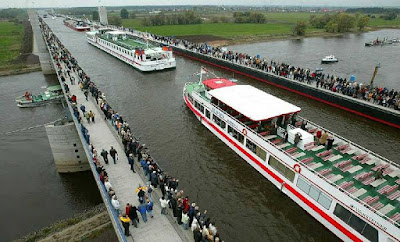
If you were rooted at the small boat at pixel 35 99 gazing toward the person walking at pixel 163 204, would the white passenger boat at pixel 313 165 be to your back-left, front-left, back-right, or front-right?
front-left

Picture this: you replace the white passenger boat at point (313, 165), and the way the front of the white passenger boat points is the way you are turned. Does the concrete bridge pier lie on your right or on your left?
on your left

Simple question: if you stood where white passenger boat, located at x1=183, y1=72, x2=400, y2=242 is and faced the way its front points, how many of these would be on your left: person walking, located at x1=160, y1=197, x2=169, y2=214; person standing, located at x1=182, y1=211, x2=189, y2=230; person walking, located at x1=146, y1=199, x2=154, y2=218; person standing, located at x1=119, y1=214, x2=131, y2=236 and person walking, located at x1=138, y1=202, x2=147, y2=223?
5

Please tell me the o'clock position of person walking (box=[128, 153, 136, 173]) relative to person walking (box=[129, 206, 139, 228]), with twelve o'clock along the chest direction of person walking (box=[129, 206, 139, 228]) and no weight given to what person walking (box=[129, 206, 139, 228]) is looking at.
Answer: person walking (box=[128, 153, 136, 173]) is roughly at 12 o'clock from person walking (box=[129, 206, 139, 228]).

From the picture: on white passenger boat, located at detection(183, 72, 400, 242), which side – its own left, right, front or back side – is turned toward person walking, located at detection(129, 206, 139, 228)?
left

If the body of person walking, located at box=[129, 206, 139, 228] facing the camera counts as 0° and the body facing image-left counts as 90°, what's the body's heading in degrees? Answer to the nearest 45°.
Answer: approximately 180°

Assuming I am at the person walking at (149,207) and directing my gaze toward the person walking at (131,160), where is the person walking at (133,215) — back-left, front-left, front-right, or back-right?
back-left

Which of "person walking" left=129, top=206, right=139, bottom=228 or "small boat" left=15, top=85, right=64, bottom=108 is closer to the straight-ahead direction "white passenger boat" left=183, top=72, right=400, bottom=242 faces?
the small boat

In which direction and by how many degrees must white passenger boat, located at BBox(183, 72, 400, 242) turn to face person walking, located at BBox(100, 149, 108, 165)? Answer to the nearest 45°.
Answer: approximately 45° to its left

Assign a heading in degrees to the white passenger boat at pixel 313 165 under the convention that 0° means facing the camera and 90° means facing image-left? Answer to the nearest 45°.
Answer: approximately 135°

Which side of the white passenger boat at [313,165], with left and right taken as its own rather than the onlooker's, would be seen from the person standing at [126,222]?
left

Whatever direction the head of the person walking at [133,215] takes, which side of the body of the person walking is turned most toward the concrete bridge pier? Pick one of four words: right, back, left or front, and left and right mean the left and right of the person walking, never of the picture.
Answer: front

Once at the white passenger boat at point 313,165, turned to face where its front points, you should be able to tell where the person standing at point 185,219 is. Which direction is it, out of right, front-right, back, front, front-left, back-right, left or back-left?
left

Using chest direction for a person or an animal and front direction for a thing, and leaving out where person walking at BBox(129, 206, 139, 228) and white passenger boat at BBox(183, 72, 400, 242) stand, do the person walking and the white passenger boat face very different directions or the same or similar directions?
same or similar directions

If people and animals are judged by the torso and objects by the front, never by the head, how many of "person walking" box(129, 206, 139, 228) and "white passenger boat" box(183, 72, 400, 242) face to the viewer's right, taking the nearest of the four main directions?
0

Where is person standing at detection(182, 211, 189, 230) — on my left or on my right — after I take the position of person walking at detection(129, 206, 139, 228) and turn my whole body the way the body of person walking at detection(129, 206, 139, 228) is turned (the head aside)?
on my right
